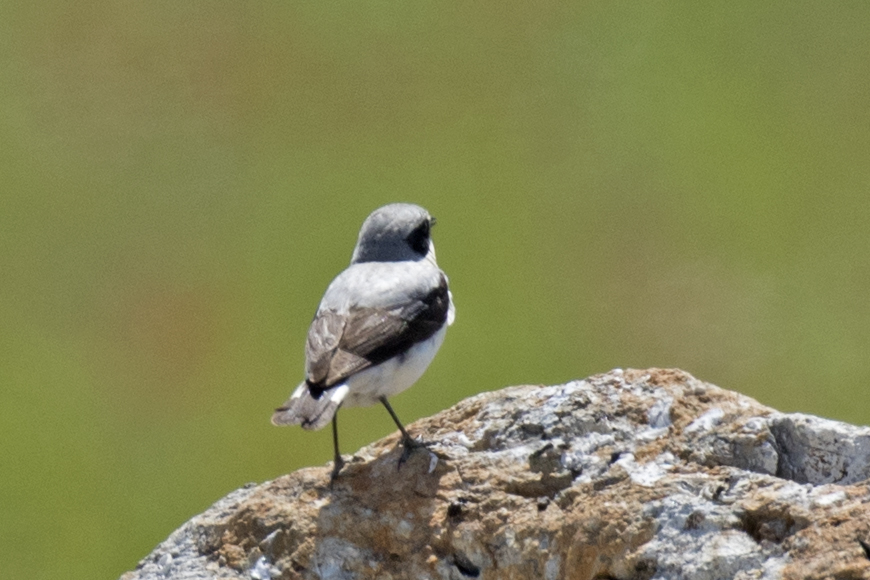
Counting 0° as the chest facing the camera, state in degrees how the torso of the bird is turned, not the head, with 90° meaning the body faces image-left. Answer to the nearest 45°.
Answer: approximately 225°
